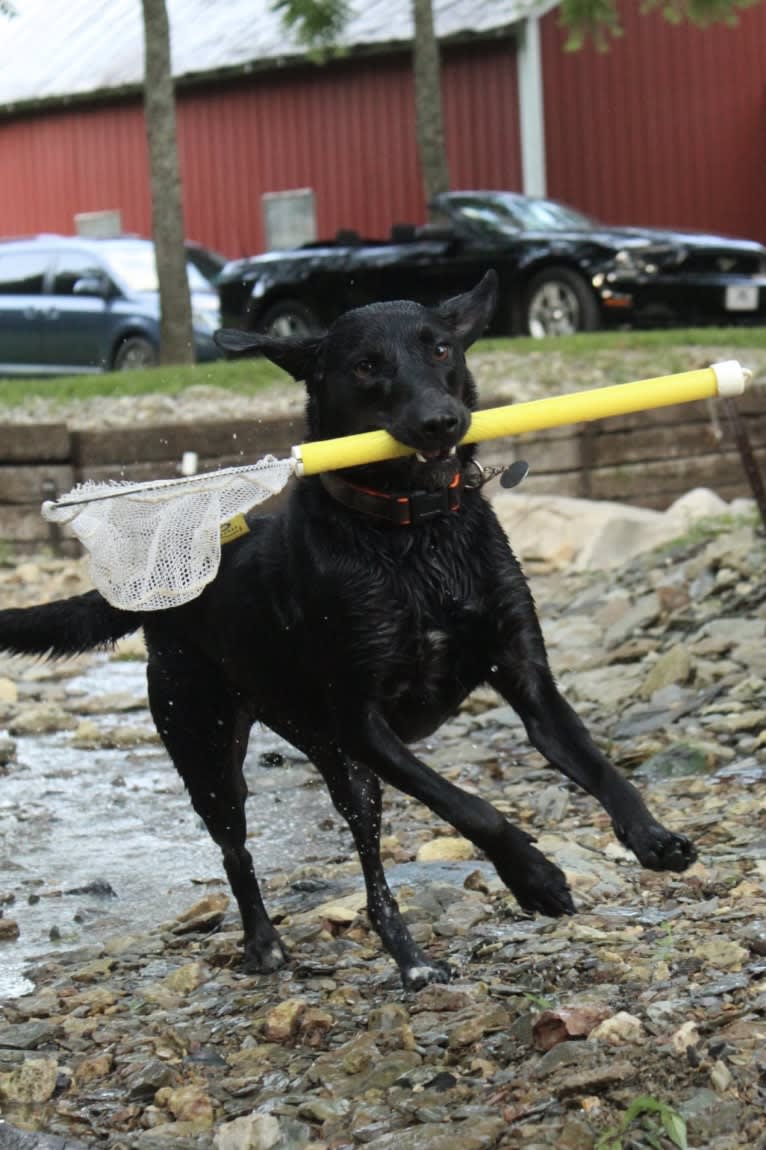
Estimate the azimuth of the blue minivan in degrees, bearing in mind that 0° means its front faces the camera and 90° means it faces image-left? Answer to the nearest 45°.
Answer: approximately 315°

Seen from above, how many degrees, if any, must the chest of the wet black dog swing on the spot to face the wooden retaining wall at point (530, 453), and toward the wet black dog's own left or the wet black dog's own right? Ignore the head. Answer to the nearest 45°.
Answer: approximately 135° to the wet black dog's own left

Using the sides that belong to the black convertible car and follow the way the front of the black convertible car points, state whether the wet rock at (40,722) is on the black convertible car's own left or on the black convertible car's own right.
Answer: on the black convertible car's own right

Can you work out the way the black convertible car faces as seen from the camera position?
facing the viewer and to the right of the viewer

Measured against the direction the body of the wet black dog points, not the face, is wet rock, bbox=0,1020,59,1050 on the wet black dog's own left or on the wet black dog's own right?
on the wet black dog's own right

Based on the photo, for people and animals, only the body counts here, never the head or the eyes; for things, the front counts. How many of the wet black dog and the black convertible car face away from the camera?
0

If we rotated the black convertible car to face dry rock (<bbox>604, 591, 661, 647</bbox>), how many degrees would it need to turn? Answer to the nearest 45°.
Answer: approximately 45° to its right

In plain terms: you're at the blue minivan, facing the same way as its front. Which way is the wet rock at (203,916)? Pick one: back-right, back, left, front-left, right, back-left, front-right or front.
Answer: front-right

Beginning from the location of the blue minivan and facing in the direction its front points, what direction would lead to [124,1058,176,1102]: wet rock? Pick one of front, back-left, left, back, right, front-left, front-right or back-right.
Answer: front-right

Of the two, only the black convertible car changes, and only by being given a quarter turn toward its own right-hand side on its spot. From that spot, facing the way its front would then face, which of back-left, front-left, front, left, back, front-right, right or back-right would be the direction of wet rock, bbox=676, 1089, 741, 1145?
front-left

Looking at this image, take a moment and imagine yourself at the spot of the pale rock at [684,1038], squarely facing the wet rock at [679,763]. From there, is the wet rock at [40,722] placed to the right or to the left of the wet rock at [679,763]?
left

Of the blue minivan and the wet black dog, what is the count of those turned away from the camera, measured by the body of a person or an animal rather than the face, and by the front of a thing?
0

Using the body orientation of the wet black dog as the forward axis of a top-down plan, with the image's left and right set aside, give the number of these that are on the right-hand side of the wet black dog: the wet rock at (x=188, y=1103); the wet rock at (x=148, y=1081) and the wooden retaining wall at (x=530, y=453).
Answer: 2

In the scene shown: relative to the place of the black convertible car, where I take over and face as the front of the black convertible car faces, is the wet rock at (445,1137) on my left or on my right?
on my right

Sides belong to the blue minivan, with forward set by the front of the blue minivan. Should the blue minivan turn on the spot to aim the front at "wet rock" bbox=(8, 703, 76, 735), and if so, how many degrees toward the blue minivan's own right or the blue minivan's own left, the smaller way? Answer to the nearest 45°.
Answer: approximately 45° to the blue minivan's own right
